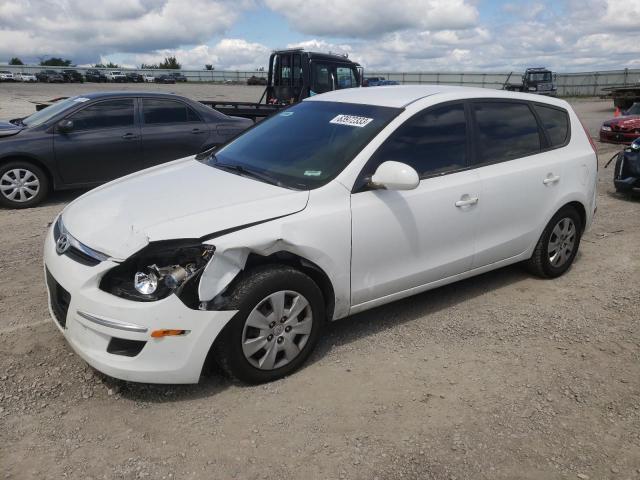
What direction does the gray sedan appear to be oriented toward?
to the viewer's left

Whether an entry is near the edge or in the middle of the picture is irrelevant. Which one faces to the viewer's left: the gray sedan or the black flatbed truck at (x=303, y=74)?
the gray sedan

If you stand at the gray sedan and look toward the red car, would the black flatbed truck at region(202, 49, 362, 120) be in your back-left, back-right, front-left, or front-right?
front-left

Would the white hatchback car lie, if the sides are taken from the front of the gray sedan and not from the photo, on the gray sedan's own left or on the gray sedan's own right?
on the gray sedan's own left

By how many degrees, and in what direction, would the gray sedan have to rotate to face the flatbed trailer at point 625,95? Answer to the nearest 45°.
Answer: approximately 135° to its right

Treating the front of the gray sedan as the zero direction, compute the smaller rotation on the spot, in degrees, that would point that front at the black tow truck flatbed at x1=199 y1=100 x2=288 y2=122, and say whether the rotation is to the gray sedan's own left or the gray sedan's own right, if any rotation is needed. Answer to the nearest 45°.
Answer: approximately 135° to the gray sedan's own right

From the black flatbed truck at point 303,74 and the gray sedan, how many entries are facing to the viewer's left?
1

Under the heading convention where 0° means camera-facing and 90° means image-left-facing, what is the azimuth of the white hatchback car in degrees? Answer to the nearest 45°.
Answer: approximately 45°

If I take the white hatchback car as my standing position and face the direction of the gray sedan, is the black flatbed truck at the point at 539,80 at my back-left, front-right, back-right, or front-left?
front-right

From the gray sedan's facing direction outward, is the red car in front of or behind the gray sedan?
behind

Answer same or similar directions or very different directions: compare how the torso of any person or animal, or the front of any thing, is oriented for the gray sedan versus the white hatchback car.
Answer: same or similar directions
